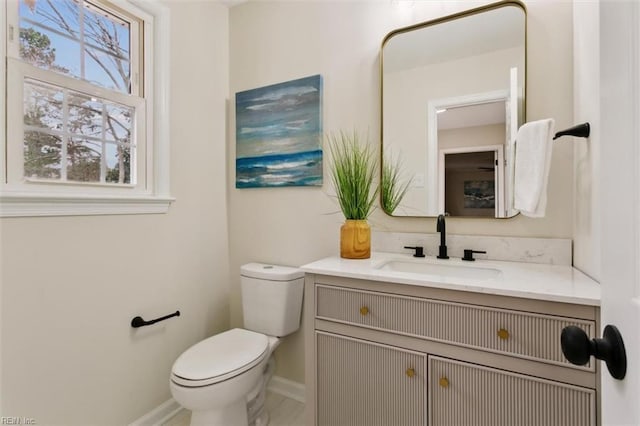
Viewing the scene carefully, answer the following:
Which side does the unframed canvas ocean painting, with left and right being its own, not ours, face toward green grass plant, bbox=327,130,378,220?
left

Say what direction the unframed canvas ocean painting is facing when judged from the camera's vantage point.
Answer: facing the viewer and to the left of the viewer

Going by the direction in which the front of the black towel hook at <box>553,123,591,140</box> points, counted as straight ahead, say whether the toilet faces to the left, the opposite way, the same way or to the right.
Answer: to the left

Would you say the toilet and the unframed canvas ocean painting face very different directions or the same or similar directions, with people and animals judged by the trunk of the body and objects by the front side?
same or similar directions

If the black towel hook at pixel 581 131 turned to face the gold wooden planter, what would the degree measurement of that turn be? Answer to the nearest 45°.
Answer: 0° — it already faces it

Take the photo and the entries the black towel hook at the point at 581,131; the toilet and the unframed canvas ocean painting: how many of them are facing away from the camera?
0

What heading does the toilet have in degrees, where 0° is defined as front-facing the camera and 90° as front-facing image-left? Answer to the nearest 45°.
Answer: approximately 45°

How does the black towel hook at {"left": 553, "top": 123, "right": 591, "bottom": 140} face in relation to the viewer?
to the viewer's left

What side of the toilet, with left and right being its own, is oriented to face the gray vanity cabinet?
left

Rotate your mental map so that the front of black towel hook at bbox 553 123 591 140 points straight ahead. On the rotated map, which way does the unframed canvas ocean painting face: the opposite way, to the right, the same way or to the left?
to the left

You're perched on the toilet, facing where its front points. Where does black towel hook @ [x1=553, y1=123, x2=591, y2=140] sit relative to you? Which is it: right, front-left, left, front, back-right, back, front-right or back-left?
left
